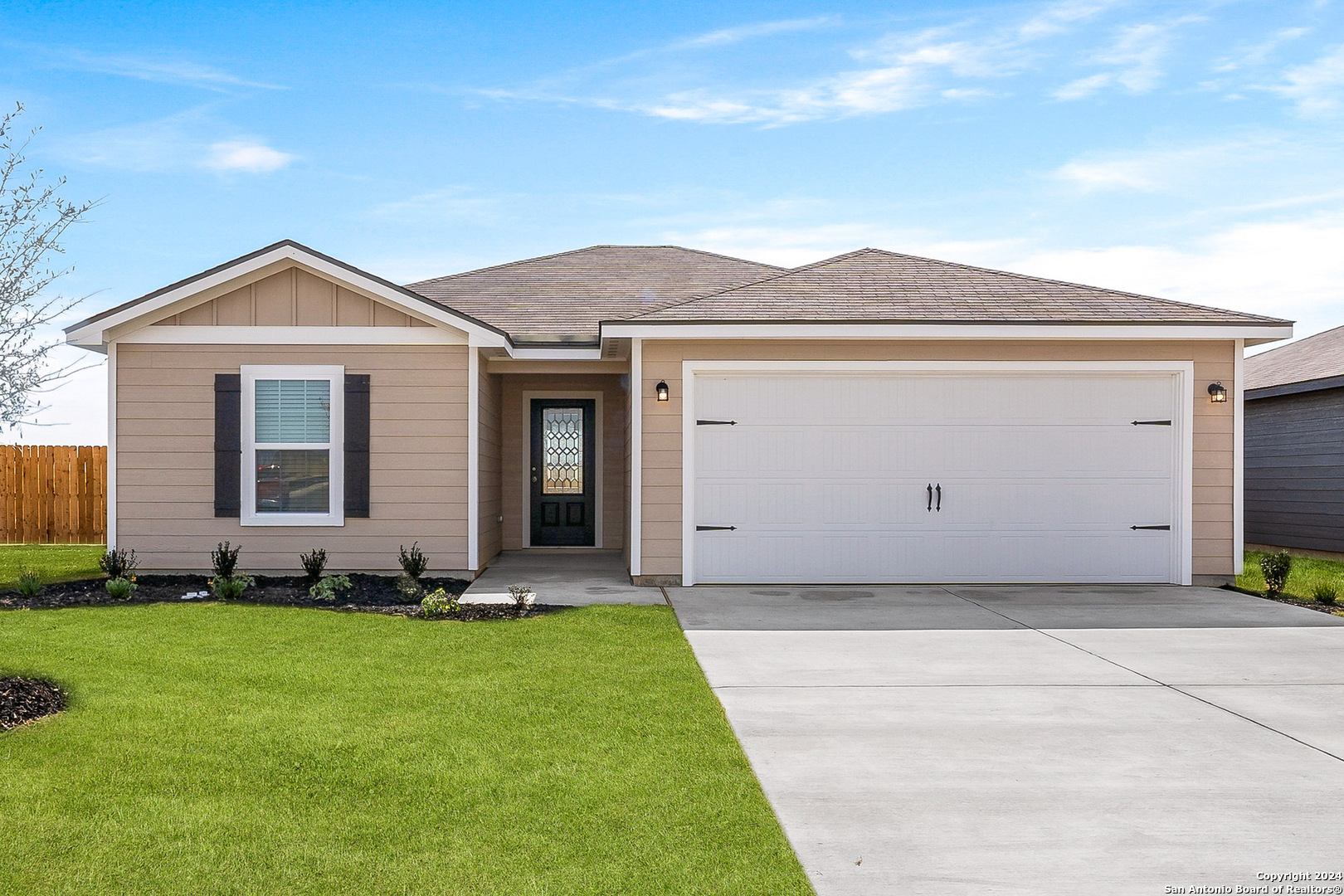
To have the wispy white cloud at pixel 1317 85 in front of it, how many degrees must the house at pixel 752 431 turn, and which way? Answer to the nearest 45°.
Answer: approximately 90° to its left

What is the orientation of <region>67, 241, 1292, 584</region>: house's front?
toward the camera

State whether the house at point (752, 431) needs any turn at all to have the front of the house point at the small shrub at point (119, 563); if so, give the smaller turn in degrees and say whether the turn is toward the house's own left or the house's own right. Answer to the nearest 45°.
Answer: approximately 90° to the house's own right

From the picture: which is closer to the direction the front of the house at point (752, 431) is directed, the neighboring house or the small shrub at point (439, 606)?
the small shrub

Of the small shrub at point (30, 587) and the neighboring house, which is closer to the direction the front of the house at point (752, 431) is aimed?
the small shrub

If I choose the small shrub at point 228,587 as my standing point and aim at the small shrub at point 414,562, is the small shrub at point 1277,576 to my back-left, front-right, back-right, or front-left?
front-right

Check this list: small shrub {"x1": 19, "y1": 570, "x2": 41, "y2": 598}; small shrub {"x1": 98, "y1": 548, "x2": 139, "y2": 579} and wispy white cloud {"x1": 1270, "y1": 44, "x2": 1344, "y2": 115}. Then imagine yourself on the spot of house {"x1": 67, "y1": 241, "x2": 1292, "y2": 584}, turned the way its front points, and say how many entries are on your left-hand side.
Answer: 1

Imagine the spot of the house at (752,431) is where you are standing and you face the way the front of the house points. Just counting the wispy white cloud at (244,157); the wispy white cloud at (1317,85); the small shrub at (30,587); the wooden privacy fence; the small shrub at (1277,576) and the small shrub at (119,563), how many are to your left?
2

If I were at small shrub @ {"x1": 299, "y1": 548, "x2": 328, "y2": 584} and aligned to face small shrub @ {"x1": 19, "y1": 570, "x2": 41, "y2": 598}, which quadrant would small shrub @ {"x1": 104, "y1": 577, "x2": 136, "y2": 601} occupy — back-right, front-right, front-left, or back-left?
front-left

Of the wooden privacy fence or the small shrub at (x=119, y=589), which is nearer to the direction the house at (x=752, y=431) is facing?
the small shrub

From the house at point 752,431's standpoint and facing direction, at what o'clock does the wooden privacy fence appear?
The wooden privacy fence is roughly at 4 o'clock from the house.

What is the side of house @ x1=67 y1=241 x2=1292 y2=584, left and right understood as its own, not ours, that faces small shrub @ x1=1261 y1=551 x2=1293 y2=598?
left

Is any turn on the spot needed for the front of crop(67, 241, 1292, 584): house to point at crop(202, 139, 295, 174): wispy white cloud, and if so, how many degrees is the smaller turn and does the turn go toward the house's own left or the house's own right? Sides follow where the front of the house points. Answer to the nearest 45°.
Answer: approximately 135° to the house's own right

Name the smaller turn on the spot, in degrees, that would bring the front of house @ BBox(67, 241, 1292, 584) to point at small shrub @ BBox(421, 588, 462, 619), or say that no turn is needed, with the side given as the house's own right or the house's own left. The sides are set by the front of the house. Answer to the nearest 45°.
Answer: approximately 45° to the house's own right
